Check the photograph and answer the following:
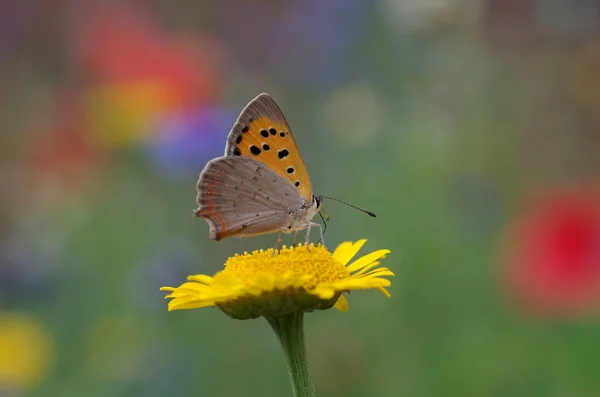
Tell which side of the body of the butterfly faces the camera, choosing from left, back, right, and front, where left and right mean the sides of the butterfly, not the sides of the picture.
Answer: right

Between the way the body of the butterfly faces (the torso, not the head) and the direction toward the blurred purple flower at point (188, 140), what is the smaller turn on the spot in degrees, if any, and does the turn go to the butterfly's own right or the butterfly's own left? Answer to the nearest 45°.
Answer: approximately 90° to the butterfly's own left

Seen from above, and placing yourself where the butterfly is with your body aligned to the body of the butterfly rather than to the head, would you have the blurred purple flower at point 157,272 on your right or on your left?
on your left
